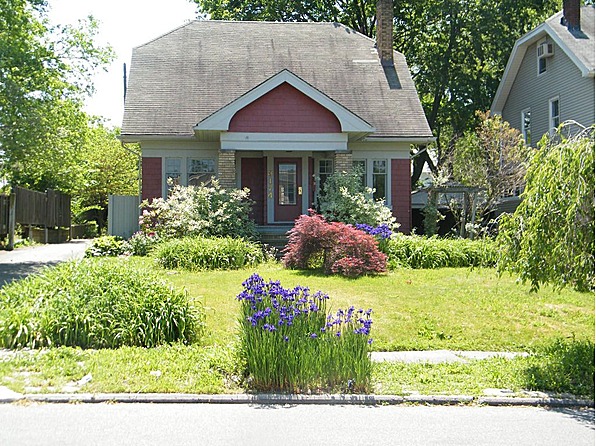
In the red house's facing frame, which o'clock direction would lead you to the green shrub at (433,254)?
The green shrub is roughly at 11 o'clock from the red house.

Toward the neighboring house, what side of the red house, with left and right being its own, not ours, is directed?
left

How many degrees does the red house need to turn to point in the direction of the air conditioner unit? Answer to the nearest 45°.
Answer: approximately 90° to its left

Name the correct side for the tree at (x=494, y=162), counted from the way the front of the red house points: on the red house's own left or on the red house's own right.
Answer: on the red house's own left

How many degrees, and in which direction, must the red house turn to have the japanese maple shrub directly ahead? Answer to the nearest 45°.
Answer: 0° — it already faces it

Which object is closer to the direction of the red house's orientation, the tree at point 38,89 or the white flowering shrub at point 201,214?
the white flowering shrub

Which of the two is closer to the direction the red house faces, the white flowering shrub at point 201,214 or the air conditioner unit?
the white flowering shrub

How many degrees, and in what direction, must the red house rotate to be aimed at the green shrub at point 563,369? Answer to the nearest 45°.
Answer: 0° — it already faces it

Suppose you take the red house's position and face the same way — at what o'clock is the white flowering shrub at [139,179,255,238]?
The white flowering shrub is roughly at 1 o'clock from the red house.

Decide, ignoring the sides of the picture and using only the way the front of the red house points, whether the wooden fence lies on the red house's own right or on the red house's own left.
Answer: on the red house's own right

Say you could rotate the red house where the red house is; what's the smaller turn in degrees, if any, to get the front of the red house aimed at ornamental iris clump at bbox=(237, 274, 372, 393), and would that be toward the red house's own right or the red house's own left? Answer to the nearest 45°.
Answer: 0° — it already faces it

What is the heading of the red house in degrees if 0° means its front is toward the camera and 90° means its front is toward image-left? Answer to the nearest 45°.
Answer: approximately 0°
